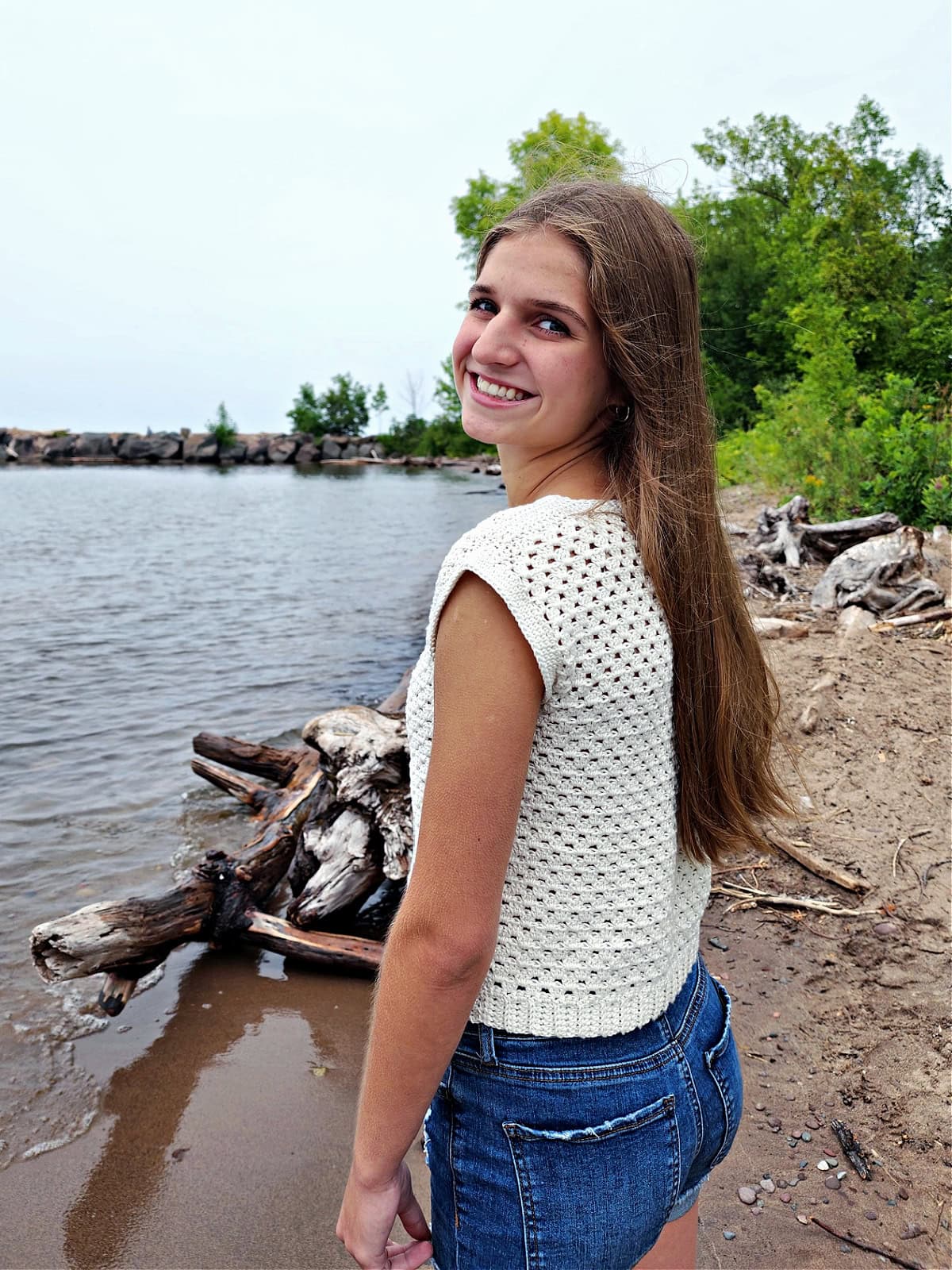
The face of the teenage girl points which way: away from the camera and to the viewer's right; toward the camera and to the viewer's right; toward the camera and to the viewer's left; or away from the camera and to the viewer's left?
toward the camera and to the viewer's left

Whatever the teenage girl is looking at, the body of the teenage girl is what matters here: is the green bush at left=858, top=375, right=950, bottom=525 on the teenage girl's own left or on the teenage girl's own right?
on the teenage girl's own right

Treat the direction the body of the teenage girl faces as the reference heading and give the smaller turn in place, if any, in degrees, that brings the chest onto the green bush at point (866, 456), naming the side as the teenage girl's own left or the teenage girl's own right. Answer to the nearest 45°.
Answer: approximately 45° to the teenage girl's own right

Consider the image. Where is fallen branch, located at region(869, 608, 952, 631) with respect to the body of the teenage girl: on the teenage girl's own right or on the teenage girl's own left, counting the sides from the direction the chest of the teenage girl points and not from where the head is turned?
on the teenage girl's own right
